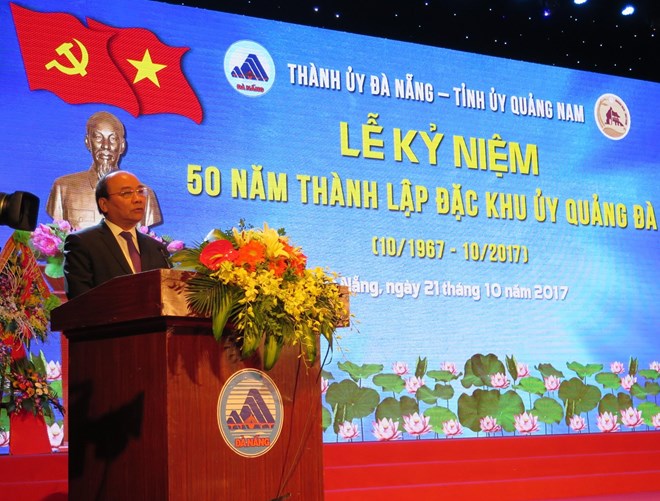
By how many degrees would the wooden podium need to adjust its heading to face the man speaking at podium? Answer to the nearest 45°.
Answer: approximately 135° to its left

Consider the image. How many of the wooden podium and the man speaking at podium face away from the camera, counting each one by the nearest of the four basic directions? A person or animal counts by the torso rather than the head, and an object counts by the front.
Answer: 0

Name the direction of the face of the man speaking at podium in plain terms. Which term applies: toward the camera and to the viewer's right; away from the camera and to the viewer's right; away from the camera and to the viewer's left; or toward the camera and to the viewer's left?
toward the camera and to the viewer's right

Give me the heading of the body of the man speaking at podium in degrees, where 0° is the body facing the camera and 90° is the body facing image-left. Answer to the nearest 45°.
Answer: approximately 315°
